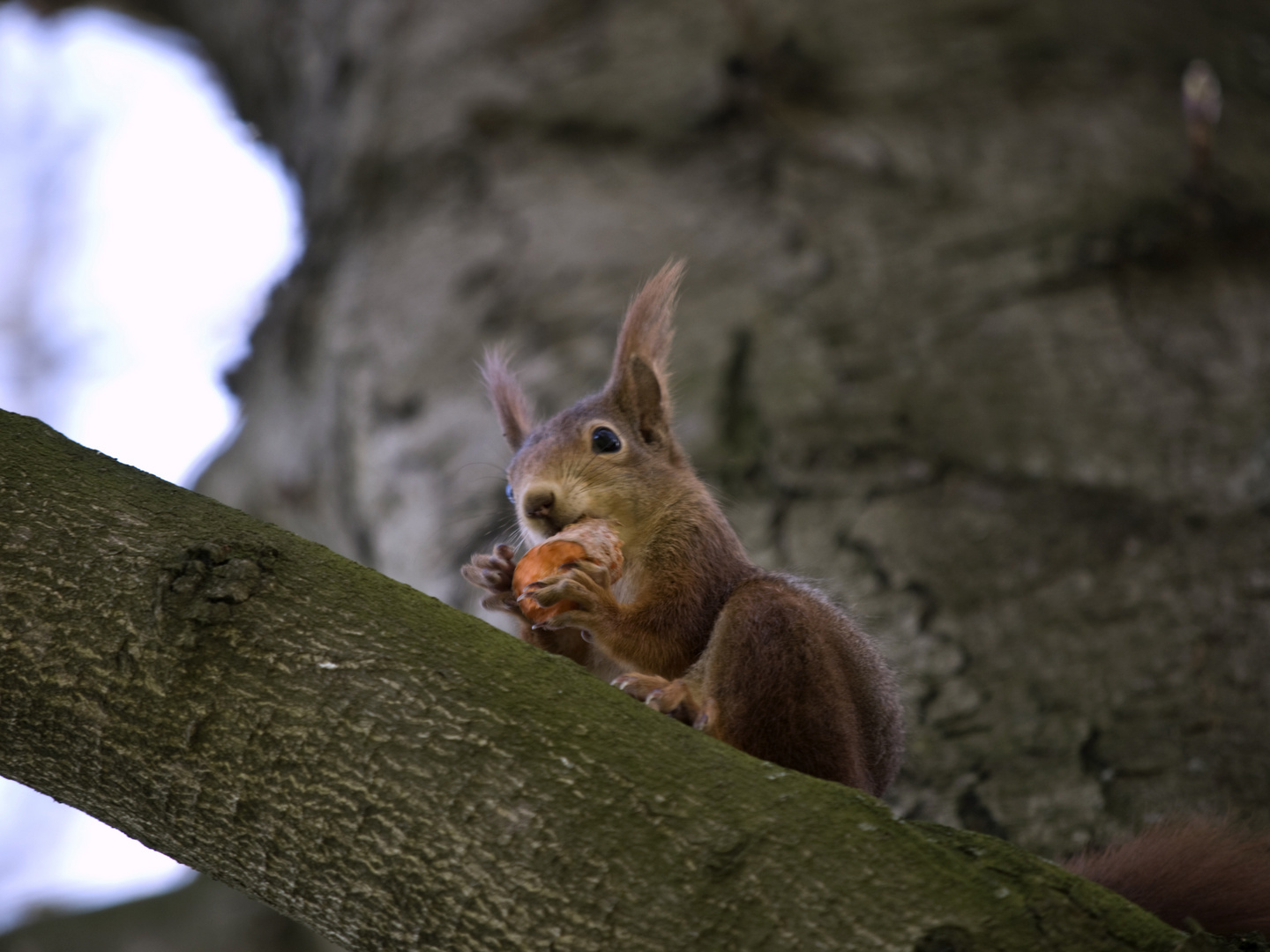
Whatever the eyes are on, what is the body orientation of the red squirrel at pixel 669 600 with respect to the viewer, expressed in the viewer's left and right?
facing the viewer and to the left of the viewer
